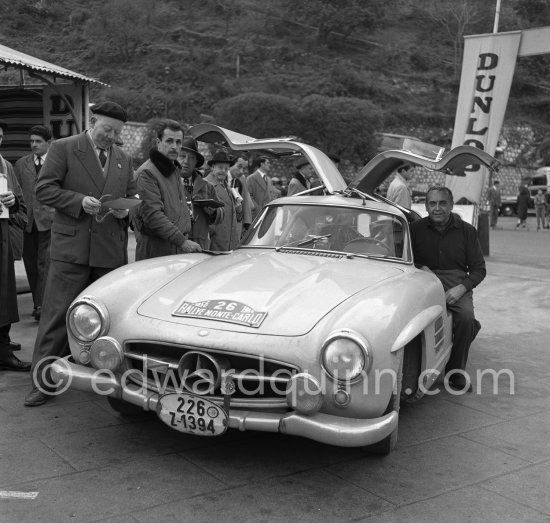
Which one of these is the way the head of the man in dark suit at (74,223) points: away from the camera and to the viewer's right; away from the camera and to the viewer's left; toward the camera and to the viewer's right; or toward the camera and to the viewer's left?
toward the camera and to the viewer's right

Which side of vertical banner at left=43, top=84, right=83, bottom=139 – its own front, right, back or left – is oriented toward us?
front

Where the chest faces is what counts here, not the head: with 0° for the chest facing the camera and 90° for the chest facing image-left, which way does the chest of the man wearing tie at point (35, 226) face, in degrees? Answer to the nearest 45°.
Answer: approximately 315°

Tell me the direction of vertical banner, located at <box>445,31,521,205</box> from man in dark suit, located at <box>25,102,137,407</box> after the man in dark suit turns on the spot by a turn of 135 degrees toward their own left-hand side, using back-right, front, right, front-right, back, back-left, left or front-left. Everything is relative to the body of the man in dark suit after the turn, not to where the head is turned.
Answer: front-right

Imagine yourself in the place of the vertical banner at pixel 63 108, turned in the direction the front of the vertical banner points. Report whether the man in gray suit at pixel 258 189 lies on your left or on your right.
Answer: on your left

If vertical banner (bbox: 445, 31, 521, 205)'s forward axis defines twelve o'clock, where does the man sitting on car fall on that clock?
The man sitting on car is roughly at 12 o'clock from the vertical banner.

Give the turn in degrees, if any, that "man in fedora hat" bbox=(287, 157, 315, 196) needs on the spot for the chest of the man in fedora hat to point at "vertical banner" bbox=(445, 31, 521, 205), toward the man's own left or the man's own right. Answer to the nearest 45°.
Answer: approximately 45° to the man's own left

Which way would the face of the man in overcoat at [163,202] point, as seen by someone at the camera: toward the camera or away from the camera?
toward the camera

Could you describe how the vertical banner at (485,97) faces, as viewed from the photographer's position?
facing the viewer

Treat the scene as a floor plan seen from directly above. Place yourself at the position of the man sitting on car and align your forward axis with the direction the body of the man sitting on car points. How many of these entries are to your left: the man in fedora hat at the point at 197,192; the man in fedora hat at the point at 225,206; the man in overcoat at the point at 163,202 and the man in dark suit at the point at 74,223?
0

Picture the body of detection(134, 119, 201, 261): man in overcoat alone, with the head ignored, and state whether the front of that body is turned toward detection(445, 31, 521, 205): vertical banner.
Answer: no

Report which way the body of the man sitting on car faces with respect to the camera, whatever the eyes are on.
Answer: toward the camera

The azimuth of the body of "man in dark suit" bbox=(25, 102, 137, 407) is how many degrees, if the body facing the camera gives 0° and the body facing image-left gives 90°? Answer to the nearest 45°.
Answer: approximately 315°

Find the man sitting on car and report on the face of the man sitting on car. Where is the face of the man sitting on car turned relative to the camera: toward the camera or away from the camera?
toward the camera
